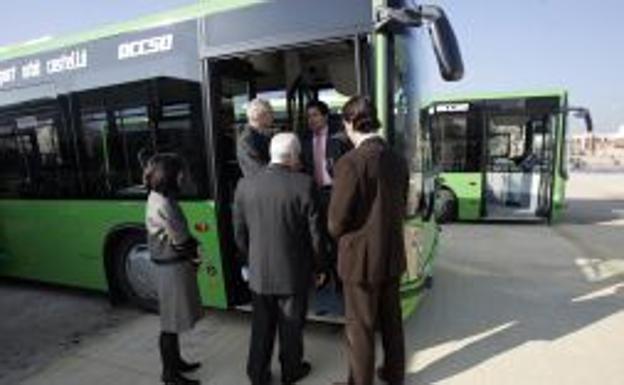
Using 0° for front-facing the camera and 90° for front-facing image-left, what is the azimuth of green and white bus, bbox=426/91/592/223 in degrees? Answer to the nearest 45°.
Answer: approximately 270°

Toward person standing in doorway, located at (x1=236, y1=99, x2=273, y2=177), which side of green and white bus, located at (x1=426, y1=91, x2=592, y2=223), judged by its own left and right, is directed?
right

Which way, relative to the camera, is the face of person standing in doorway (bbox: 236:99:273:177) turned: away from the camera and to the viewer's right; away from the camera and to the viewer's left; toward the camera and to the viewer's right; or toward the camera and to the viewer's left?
toward the camera and to the viewer's right

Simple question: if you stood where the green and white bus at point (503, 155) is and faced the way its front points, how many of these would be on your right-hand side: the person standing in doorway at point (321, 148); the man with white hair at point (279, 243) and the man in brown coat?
3

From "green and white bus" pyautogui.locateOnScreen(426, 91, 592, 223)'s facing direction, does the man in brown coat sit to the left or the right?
on its right

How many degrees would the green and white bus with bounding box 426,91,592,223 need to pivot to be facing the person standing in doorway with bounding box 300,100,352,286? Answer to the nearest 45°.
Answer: approximately 90° to its right

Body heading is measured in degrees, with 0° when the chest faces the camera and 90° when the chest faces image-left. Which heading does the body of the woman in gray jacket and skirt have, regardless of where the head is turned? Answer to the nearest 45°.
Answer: approximately 270°

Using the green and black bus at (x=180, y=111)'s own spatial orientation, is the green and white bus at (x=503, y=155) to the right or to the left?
on its left
